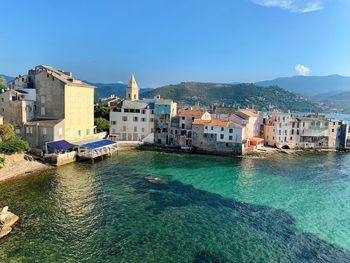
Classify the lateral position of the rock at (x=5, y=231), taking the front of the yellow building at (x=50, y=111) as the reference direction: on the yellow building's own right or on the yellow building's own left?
on the yellow building's own right

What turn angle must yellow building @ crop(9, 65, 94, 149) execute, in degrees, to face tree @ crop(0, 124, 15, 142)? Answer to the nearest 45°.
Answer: approximately 90° to its right

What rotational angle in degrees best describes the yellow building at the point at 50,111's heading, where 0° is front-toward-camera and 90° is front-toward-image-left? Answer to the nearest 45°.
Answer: approximately 315°

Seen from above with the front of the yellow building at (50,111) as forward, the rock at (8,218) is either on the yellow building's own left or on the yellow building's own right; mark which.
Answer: on the yellow building's own right

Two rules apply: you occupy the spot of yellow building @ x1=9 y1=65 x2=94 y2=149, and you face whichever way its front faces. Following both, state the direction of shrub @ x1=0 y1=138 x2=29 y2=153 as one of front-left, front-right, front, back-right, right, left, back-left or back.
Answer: right

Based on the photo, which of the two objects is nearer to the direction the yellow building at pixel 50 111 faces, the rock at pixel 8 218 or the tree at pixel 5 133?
the rock
